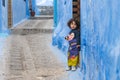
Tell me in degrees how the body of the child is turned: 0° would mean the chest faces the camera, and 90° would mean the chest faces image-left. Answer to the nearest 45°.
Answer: approximately 45°
